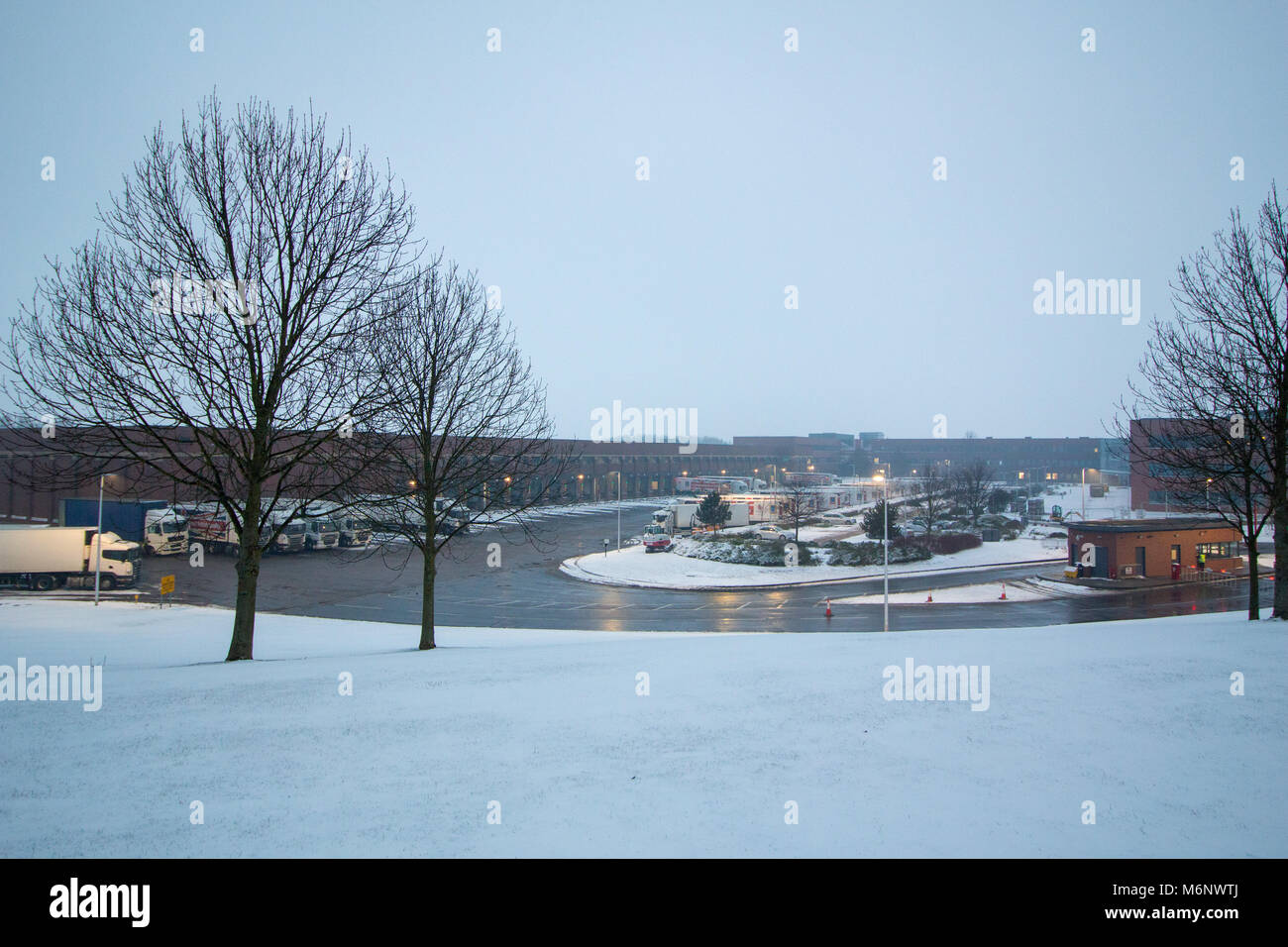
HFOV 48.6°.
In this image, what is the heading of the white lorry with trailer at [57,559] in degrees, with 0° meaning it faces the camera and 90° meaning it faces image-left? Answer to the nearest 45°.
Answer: approximately 270°

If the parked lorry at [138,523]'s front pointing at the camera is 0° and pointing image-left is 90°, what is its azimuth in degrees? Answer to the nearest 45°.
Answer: approximately 315°

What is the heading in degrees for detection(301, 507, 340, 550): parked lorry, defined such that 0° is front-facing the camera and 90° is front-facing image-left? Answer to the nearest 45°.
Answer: approximately 315°
